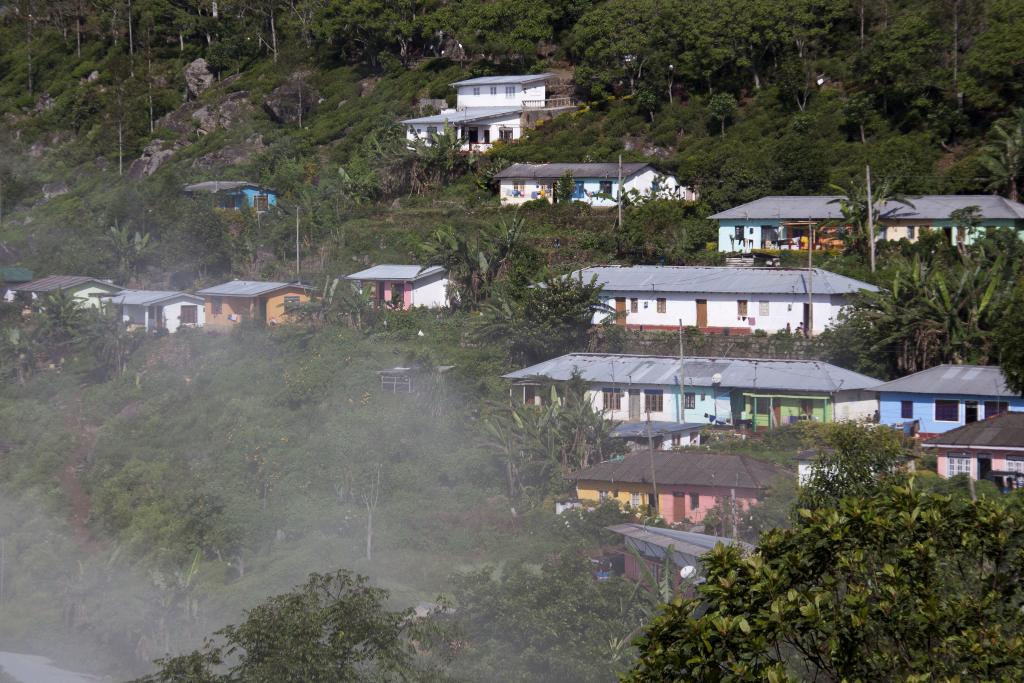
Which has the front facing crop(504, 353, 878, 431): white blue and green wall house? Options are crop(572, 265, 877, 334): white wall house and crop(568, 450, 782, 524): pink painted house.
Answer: crop(572, 265, 877, 334): white wall house

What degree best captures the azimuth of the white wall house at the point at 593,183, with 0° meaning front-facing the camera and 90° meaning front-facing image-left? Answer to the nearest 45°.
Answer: approximately 0°

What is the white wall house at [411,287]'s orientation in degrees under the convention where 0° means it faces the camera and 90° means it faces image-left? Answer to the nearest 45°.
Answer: approximately 45°

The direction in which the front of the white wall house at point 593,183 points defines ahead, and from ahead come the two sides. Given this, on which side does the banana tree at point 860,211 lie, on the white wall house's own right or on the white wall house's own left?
on the white wall house's own left
